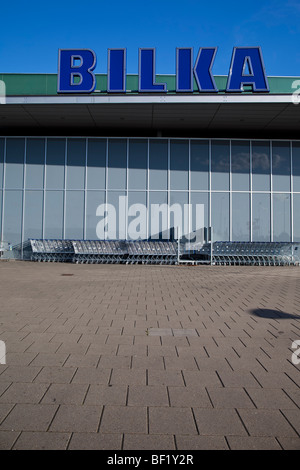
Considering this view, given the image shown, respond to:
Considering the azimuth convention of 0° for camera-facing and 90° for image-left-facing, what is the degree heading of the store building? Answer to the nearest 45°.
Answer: approximately 0°
